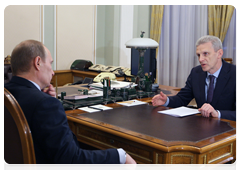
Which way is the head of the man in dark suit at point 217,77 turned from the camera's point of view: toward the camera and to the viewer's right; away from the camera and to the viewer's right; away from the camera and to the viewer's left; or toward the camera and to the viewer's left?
toward the camera and to the viewer's left

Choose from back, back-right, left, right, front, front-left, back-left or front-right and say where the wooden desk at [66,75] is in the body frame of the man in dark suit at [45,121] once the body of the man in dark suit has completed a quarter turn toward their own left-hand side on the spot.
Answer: front-right

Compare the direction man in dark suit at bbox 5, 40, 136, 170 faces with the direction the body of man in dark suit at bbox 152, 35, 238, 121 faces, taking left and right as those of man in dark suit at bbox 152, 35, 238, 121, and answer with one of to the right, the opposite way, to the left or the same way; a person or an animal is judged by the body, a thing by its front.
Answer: the opposite way

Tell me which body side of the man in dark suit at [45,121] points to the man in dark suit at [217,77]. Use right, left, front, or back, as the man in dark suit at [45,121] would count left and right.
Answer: front

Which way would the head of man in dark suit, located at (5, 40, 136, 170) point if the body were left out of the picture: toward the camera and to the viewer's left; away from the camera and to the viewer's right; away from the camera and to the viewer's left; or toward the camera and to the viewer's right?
away from the camera and to the viewer's right

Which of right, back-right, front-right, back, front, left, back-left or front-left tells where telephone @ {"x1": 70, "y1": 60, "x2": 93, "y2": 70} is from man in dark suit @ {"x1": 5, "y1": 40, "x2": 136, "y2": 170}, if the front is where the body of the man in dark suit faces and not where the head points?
front-left

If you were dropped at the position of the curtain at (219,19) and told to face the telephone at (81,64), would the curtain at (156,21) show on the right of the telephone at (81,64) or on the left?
right

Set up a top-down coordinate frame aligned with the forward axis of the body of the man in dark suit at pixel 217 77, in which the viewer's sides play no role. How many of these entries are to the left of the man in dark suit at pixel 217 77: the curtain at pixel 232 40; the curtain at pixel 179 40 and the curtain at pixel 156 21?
0

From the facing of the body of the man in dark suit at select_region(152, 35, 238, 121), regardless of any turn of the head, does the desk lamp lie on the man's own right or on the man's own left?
on the man's own right

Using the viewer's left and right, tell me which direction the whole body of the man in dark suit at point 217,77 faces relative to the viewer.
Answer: facing the viewer and to the left of the viewer

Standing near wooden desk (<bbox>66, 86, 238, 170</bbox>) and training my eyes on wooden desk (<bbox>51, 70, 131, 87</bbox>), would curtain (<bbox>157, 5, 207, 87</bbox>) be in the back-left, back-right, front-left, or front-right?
front-right

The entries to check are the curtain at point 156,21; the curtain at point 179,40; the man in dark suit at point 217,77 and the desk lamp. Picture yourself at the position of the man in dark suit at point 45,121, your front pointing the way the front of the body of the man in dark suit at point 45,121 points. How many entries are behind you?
0

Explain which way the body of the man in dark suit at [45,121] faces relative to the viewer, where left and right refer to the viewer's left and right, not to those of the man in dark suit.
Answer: facing away from the viewer and to the right of the viewer

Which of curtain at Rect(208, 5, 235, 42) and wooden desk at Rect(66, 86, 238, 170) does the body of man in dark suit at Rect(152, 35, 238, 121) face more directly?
the wooden desk

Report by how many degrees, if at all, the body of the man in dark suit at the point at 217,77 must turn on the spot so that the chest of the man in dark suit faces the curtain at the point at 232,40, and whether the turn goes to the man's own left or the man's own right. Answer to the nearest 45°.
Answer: approximately 135° to the man's own right

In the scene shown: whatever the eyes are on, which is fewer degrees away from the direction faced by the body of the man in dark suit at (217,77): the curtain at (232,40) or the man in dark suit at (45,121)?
the man in dark suit
